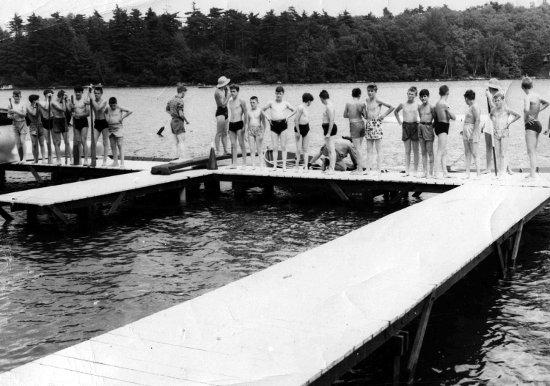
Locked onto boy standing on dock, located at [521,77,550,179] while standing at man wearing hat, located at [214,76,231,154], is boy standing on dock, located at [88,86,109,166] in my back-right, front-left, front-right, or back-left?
back-right

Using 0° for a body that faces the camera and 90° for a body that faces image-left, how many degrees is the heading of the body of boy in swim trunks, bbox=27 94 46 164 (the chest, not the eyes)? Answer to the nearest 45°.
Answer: approximately 315°

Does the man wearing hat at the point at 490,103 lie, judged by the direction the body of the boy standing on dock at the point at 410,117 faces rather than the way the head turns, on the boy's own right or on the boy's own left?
on the boy's own left

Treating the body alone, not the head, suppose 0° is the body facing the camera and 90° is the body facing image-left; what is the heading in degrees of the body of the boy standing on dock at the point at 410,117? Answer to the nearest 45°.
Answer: approximately 0°
